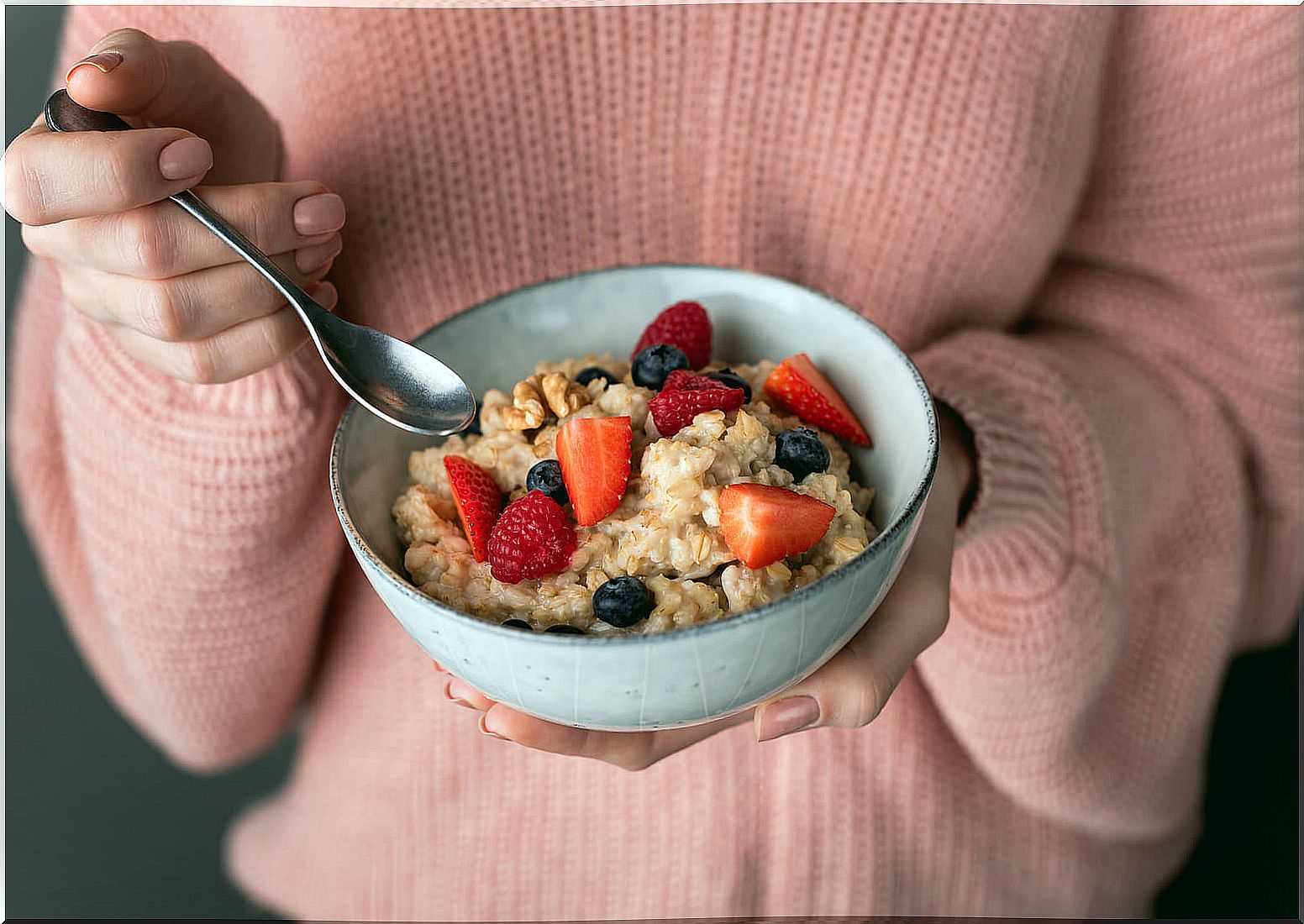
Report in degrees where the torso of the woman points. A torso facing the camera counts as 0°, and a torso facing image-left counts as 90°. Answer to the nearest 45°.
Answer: approximately 0°

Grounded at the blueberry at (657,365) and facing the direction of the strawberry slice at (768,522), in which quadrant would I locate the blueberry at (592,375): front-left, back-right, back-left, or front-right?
back-right
